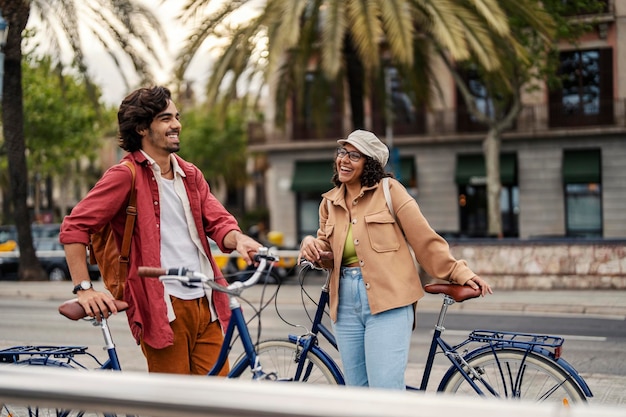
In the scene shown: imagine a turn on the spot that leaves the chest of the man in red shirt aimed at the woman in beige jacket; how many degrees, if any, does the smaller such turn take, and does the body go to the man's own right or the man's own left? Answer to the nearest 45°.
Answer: approximately 45° to the man's own left

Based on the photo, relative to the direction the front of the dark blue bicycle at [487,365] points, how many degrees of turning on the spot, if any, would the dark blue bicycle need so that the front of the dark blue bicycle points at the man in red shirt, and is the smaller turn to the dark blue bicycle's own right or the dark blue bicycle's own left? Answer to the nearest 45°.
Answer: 0° — it already faces them

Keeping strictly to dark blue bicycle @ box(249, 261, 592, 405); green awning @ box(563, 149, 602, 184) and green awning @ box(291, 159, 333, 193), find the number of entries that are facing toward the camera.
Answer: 2

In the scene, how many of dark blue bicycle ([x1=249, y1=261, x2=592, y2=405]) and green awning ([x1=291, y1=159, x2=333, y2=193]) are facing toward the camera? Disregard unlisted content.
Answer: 1

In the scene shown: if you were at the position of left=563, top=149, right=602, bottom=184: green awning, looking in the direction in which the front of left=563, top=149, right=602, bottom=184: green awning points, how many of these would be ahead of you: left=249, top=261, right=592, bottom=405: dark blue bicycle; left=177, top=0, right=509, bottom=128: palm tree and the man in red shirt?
3

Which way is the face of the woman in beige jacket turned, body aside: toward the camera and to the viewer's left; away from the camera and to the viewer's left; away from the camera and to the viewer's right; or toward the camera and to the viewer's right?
toward the camera and to the viewer's left

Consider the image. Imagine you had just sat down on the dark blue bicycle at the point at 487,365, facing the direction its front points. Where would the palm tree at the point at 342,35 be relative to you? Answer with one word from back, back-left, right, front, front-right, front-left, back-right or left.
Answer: right

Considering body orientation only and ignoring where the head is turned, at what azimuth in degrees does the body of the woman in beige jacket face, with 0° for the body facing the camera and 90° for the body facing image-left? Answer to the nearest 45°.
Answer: approximately 45°

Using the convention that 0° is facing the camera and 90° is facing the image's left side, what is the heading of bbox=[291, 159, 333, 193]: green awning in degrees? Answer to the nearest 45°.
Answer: approximately 0°

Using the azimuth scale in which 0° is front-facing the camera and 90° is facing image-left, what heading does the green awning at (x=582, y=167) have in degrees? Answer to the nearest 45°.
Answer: approximately 0°

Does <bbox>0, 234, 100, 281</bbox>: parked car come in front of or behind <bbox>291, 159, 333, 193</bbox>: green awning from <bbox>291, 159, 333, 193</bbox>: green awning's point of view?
in front

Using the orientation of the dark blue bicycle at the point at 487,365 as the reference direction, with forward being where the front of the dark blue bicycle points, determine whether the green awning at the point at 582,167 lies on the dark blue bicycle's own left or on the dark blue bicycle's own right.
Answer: on the dark blue bicycle's own right

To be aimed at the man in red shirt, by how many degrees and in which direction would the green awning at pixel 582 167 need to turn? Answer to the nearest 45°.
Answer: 0° — it already faces them

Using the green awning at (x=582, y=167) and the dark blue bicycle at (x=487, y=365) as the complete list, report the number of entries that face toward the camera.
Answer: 1

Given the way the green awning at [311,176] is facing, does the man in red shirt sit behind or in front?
in front

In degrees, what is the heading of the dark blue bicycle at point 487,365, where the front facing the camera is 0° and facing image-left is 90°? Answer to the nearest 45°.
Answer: approximately 90°
